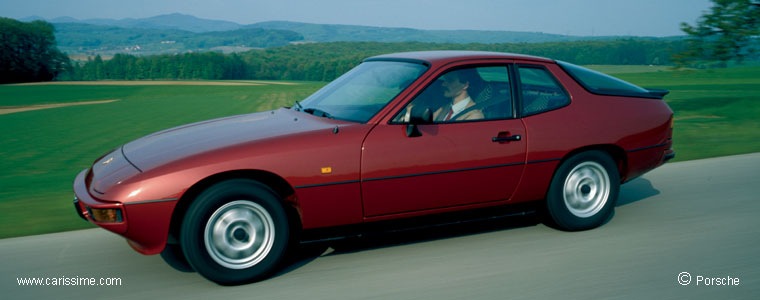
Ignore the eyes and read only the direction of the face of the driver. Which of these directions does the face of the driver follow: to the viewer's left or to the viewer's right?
to the viewer's left

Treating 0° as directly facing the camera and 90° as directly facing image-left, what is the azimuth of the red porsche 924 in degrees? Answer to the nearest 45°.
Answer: approximately 45°
